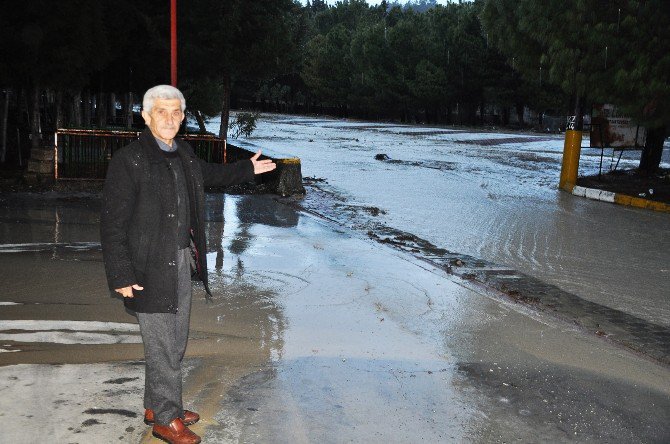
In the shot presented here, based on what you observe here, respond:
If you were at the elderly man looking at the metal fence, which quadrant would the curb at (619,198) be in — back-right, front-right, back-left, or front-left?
front-right

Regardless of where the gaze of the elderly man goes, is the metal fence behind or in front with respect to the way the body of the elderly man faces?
behind

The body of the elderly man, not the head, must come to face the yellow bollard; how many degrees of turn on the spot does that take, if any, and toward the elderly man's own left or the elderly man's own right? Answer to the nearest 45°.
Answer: approximately 90° to the elderly man's own left

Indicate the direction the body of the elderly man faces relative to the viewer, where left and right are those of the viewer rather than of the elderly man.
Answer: facing the viewer and to the right of the viewer

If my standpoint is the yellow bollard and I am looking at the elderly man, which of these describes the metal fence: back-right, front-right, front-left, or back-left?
front-right

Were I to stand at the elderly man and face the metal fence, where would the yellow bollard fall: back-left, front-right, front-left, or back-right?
front-right

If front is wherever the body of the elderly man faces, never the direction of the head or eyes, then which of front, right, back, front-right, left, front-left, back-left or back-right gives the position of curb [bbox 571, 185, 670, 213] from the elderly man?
left
